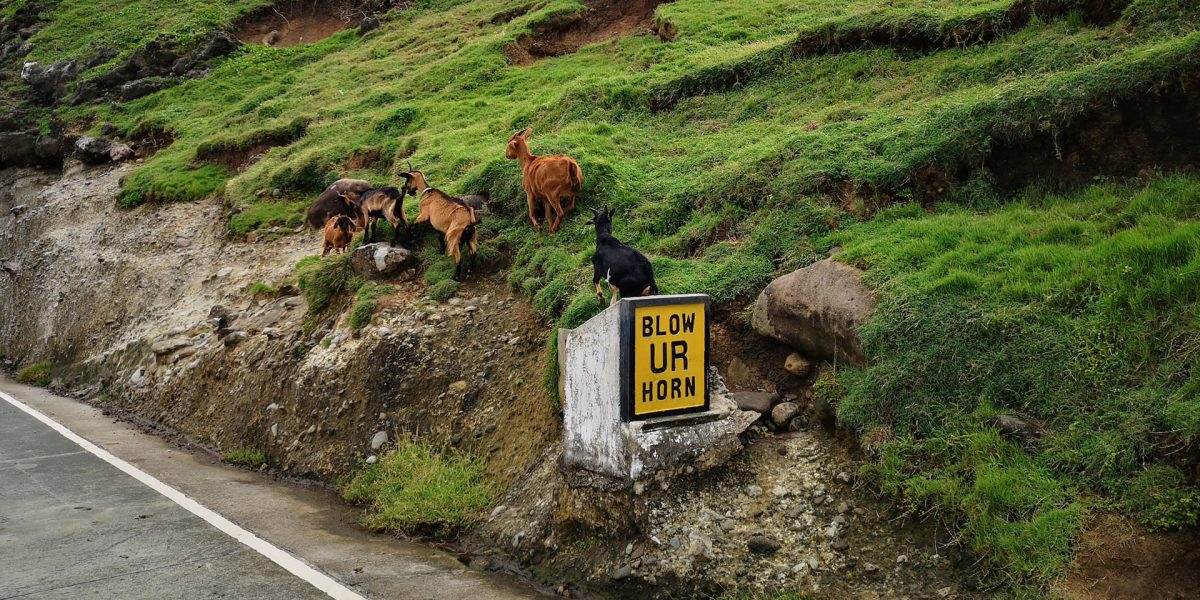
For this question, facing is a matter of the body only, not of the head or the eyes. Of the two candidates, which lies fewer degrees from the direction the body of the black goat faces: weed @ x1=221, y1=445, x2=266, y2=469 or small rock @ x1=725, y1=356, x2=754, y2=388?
the weed

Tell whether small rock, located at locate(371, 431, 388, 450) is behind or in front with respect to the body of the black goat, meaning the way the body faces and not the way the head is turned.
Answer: in front

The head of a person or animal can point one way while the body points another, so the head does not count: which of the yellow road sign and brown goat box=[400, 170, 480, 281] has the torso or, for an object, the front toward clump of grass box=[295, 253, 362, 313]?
the brown goat

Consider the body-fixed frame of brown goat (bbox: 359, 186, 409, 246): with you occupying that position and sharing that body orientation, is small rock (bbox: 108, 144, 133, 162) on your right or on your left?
on your right

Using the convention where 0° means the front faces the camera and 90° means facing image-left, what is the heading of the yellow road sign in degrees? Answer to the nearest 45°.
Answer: approximately 315°

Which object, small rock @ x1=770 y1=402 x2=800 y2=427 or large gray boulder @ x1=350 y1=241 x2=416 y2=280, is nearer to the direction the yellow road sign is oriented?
the small rock

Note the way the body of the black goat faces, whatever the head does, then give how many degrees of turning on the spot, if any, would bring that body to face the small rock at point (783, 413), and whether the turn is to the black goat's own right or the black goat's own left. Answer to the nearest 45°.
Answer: approximately 180°

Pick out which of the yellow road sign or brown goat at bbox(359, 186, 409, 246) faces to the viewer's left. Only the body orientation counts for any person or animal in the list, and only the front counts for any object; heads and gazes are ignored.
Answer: the brown goat

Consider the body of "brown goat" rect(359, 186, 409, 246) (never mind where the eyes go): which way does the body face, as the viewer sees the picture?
to the viewer's left

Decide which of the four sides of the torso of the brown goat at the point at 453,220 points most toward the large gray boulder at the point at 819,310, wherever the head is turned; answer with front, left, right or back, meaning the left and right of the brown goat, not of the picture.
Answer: back

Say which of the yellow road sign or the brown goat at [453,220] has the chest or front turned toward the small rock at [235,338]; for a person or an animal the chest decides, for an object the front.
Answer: the brown goat

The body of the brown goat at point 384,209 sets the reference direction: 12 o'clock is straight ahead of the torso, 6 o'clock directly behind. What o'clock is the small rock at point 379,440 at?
The small rock is roughly at 9 o'clock from the brown goat.
